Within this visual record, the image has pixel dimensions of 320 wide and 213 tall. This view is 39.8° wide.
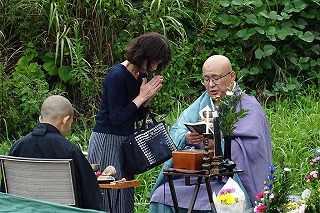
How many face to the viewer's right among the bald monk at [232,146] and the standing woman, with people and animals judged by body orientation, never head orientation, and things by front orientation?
1

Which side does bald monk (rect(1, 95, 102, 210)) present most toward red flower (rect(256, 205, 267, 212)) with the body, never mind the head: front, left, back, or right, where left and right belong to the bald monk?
right

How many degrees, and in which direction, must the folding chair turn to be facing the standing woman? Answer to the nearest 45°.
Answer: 0° — it already faces them

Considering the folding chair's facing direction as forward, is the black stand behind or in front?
in front

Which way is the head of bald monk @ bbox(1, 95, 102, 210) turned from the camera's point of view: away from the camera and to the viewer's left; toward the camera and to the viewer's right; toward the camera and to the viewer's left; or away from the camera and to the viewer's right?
away from the camera and to the viewer's right

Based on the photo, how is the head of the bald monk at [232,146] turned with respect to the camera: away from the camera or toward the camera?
toward the camera

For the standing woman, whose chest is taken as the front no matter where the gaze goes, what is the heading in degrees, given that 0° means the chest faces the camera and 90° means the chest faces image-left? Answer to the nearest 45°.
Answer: approximately 270°

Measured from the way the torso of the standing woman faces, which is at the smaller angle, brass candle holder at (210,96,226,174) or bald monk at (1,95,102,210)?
the brass candle holder

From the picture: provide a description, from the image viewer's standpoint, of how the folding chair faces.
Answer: facing away from the viewer and to the right of the viewer

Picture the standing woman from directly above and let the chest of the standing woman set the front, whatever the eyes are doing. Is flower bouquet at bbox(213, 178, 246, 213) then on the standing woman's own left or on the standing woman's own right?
on the standing woman's own right

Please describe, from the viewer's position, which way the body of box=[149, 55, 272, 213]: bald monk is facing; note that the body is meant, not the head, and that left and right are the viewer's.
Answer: facing the viewer and to the left of the viewer

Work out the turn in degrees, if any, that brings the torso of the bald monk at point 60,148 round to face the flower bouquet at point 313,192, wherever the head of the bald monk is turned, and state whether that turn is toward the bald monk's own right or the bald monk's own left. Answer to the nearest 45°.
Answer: approximately 90° to the bald monk's own right

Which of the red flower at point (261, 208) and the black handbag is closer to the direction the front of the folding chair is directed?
the black handbag

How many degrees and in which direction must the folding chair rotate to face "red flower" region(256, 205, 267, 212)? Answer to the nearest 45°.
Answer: approximately 90° to its right

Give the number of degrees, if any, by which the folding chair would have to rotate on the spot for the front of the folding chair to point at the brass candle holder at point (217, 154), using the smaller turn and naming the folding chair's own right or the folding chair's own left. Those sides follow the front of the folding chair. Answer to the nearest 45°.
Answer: approximately 45° to the folding chair's own right

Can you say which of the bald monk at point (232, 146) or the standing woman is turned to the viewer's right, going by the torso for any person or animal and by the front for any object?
the standing woman
